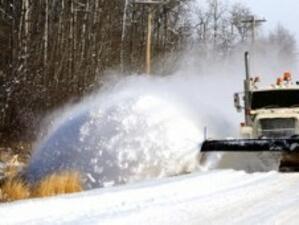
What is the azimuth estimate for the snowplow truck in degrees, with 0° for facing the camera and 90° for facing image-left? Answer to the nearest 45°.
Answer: approximately 0°
